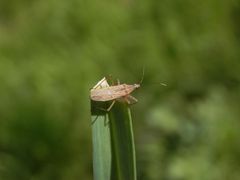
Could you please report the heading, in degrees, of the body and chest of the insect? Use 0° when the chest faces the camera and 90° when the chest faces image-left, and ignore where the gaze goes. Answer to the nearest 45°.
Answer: approximately 270°
